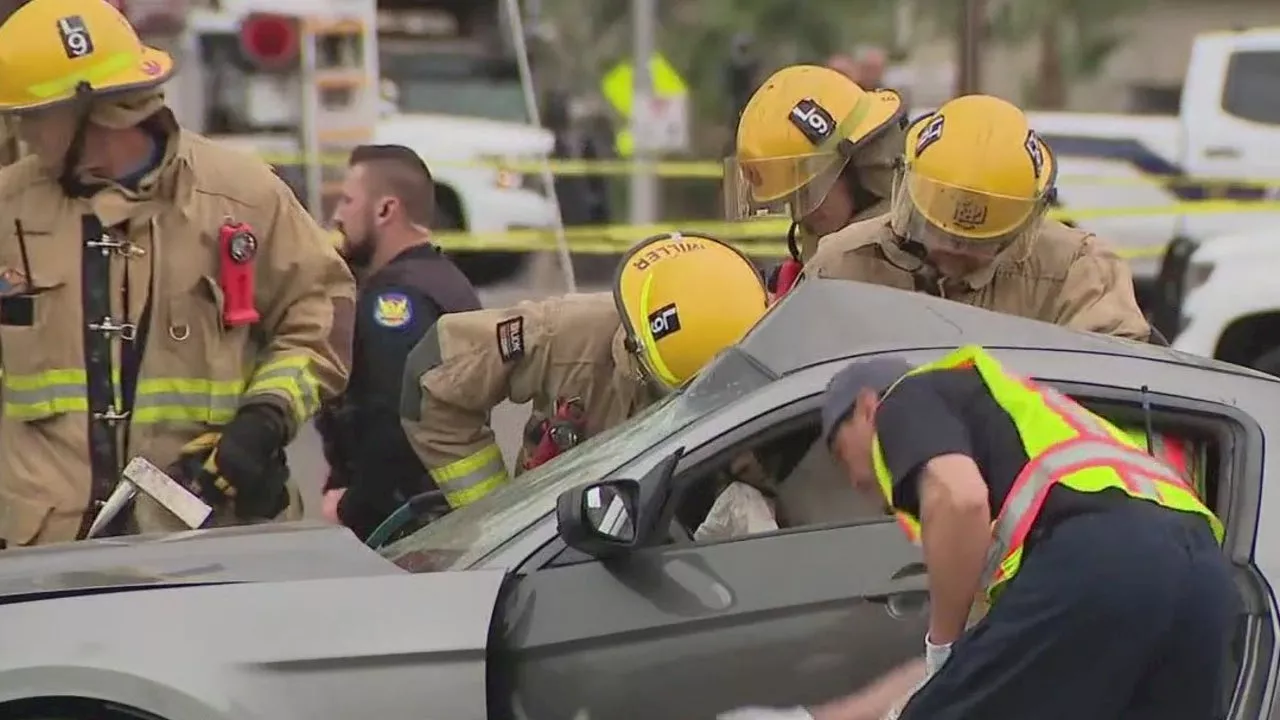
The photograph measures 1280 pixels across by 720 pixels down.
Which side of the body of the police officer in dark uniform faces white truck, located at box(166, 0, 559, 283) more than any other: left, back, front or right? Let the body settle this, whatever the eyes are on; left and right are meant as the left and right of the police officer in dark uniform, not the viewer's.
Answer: right

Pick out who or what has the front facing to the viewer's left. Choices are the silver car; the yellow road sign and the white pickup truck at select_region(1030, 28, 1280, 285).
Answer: the silver car

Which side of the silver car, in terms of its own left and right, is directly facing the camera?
left

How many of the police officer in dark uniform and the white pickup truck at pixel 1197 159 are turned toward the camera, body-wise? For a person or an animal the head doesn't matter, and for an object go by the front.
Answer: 0

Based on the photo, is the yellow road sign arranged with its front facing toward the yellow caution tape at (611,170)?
yes

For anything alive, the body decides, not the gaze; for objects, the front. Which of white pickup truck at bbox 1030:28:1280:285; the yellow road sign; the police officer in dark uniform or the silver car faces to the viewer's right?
the white pickup truck

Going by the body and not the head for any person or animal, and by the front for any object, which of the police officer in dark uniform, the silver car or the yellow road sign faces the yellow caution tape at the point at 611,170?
the yellow road sign

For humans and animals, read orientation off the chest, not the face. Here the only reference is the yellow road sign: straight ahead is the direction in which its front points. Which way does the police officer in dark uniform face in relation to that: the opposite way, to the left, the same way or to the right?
to the right

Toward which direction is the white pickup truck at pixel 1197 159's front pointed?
to the viewer's right

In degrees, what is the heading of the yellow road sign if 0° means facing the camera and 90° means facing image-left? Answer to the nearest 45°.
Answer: approximately 0°

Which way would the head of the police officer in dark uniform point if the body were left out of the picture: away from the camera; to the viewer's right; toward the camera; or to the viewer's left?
to the viewer's left

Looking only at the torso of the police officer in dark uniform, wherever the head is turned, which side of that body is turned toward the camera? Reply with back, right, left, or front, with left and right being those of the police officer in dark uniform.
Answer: left

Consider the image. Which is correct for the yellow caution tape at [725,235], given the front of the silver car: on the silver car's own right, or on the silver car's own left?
on the silver car's own right
